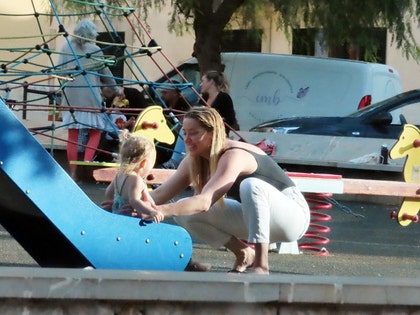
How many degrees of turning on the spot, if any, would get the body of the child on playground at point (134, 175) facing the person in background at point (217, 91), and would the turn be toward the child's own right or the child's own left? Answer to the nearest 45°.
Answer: approximately 45° to the child's own left

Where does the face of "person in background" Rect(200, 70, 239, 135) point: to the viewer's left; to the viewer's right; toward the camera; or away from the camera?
to the viewer's left

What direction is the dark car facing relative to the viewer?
to the viewer's left

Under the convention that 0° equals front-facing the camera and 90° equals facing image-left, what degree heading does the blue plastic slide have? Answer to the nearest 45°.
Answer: approximately 270°

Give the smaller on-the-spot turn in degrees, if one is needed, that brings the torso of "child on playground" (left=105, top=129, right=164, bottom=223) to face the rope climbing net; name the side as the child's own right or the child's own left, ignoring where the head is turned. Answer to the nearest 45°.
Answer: approximately 45° to the child's own left
